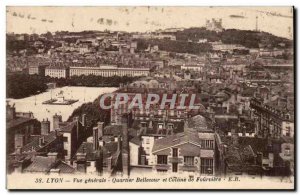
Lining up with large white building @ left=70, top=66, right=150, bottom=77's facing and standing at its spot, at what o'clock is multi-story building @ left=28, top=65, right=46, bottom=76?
The multi-story building is roughly at 3 o'clock from the large white building.

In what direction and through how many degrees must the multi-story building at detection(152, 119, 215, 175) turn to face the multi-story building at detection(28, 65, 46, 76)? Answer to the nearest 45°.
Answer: approximately 90° to its right

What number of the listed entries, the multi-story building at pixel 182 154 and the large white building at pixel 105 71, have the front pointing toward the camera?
2

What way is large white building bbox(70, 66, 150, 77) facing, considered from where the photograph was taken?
facing the viewer
